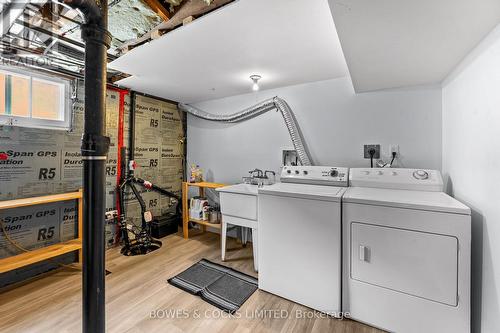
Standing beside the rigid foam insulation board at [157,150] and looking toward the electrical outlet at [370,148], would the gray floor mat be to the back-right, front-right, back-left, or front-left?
front-right

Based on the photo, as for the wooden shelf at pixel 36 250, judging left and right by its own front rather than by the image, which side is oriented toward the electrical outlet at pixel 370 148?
front

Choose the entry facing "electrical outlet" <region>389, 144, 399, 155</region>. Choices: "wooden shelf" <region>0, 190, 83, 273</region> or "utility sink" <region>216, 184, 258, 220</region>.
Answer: the wooden shelf

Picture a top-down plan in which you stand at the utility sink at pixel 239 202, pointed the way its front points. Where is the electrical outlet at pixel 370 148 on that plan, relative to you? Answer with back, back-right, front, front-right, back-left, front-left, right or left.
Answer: back-left

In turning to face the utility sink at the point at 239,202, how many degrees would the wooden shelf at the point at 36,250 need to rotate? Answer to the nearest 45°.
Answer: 0° — it already faces it

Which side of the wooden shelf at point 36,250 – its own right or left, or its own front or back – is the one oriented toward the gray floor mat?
front

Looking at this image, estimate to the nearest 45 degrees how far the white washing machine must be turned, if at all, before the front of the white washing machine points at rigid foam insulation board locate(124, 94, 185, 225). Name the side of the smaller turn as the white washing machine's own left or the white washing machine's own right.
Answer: approximately 90° to the white washing machine's own right

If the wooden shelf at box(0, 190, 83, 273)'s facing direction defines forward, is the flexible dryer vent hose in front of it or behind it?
in front

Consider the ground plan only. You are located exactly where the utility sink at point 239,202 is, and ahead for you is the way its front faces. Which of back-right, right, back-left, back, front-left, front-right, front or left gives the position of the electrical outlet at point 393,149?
back-left

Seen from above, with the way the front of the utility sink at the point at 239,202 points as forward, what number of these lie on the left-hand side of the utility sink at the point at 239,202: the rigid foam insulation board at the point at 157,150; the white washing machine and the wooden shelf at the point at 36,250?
1

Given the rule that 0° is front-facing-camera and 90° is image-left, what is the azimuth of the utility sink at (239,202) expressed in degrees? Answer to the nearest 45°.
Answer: approximately 45°

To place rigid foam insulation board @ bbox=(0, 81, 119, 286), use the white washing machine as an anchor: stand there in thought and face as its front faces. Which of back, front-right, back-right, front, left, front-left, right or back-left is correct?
front-right

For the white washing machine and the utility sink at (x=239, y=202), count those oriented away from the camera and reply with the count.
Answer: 0

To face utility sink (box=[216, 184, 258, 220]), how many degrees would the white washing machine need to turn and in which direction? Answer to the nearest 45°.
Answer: approximately 90° to its right

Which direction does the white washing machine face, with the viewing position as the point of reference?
facing the viewer and to the left of the viewer

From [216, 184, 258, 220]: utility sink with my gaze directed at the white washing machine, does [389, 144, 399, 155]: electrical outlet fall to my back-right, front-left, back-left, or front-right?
front-left
